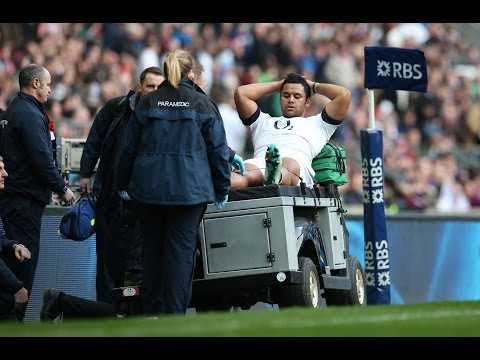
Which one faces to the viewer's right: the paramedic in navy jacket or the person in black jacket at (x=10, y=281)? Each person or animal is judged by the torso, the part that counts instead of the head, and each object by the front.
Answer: the person in black jacket

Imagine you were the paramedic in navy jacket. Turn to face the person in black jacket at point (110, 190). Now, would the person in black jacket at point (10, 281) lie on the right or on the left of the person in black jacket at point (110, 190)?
left

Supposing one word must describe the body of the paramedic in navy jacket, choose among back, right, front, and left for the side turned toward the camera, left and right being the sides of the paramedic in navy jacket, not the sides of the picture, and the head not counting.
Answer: back

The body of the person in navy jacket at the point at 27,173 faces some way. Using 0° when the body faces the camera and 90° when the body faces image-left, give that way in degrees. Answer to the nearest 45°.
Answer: approximately 270°

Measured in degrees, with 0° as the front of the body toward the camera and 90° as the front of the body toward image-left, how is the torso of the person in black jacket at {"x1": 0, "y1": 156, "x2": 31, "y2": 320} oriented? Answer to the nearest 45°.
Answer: approximately 270°

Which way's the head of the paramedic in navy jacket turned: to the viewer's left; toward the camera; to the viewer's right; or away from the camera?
away from the camera

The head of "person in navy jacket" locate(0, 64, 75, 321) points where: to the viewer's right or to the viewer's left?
to the viewer's right

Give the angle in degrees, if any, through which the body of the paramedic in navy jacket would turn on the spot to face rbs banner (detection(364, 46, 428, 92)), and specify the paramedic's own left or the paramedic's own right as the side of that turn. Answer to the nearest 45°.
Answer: approximately 90° to the paramedic's own right
